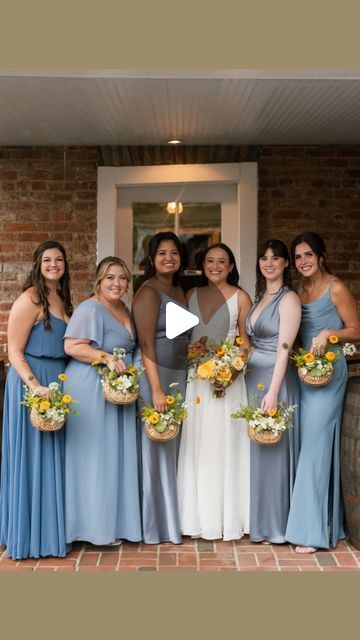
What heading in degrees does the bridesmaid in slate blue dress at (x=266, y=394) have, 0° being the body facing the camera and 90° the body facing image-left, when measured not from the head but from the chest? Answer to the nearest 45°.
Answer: approximately 45°

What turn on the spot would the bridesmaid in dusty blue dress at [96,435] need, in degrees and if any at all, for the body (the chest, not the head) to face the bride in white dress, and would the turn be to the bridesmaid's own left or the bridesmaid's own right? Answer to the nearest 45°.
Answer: approximately 45° to the bridesmaid's own left

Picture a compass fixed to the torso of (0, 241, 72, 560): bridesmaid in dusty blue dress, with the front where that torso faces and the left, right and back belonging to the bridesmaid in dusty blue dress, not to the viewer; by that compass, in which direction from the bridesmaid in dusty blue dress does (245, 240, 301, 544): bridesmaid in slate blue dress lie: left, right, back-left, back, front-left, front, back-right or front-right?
front-left

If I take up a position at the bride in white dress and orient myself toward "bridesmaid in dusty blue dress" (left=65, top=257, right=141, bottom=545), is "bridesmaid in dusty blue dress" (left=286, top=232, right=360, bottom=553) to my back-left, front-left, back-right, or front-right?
back-left

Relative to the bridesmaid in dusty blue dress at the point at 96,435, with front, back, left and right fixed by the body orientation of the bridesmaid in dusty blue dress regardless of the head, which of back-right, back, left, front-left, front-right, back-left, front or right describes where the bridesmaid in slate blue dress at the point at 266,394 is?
front-left
